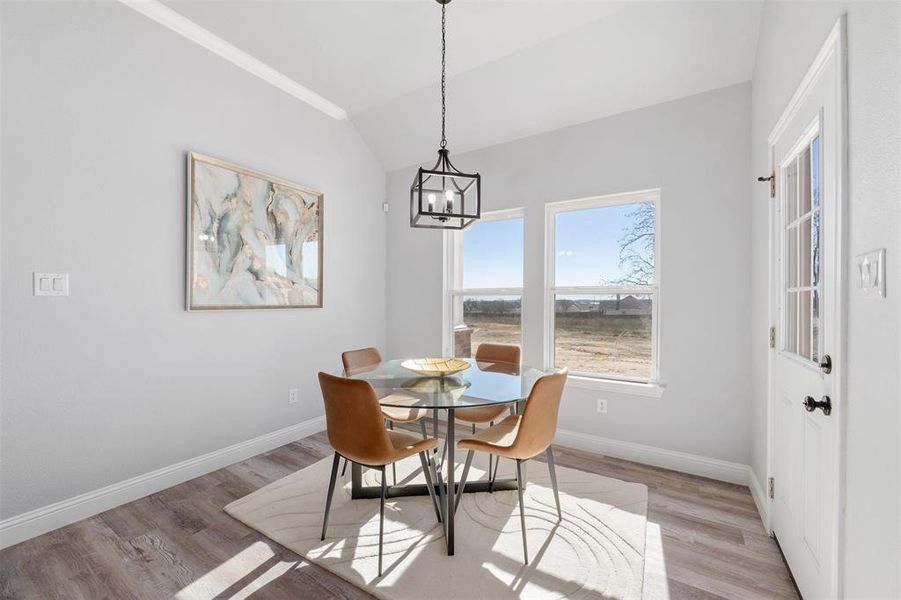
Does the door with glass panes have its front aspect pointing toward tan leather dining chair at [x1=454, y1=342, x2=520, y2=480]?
yes

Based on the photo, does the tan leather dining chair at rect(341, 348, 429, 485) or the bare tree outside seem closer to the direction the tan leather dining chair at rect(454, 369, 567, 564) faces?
the tan leather dining chair

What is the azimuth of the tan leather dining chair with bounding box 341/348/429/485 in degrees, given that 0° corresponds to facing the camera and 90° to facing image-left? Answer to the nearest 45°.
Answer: approximately 315°

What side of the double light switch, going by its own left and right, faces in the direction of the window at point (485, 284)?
left

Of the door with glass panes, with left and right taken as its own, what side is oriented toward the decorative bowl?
front

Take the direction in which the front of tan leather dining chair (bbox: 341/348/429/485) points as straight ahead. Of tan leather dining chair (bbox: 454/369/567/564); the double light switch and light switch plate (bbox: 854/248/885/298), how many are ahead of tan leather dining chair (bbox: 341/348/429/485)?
2

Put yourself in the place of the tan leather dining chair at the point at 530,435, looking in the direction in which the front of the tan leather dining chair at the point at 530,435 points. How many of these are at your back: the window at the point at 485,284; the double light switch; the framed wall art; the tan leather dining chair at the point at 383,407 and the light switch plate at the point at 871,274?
1

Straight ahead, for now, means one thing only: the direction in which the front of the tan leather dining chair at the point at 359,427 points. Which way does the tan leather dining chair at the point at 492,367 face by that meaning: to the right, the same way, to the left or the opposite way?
the opposite way

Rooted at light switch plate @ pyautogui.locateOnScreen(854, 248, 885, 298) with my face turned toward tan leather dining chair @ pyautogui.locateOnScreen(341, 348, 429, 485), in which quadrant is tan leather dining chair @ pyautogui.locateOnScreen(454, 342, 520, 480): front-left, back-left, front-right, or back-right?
front-right

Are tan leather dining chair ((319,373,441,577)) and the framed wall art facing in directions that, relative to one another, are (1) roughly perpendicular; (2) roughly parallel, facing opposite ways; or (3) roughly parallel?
roughly perpendicular

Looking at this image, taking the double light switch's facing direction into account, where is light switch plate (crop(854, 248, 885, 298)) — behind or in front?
in front

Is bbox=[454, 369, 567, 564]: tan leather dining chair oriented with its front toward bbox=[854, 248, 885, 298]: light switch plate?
no

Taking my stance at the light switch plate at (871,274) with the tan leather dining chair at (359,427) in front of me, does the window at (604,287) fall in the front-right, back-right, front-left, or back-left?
front-right

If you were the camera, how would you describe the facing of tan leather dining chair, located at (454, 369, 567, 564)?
facing away from the viewer and to the left of the viewer

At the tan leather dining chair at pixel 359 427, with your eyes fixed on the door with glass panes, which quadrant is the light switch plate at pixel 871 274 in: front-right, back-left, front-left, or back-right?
front-right

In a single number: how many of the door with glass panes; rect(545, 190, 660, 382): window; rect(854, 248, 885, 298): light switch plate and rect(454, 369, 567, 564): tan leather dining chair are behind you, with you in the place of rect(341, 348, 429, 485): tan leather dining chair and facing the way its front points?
0

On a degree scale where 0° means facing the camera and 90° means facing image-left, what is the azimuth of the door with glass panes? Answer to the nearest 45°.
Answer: approximately 90°

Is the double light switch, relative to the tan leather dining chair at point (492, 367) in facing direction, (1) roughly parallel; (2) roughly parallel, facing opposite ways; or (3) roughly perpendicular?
roughly perpendicular

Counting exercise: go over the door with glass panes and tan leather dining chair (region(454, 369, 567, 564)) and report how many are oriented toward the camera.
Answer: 0

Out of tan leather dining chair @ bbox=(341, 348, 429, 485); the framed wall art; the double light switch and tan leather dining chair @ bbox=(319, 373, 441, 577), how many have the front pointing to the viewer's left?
0

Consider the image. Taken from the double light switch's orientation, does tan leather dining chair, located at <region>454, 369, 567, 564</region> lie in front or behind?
in front
